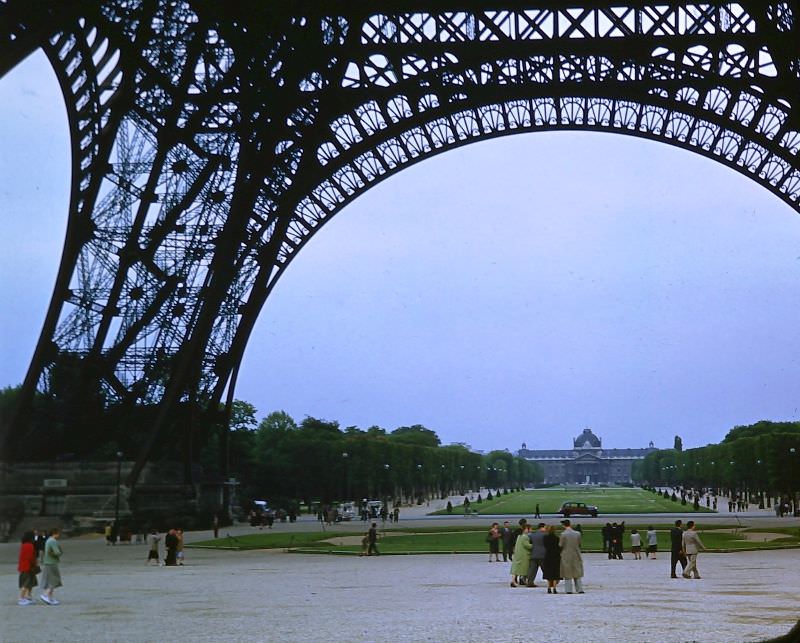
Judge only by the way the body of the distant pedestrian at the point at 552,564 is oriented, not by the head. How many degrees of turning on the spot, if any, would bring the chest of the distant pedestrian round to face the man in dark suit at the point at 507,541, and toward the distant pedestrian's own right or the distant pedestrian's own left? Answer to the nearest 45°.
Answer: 0° — they already face them

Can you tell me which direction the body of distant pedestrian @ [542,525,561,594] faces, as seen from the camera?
away from the camera

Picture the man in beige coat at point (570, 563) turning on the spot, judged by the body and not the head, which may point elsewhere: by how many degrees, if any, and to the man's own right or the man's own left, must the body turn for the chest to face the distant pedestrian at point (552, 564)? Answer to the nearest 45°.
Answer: approximately 45° to the man's own left

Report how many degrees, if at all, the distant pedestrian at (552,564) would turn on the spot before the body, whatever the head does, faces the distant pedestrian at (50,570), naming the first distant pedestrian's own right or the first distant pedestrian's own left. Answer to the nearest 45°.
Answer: approximately 135° to the first distant pedestrian's own left
